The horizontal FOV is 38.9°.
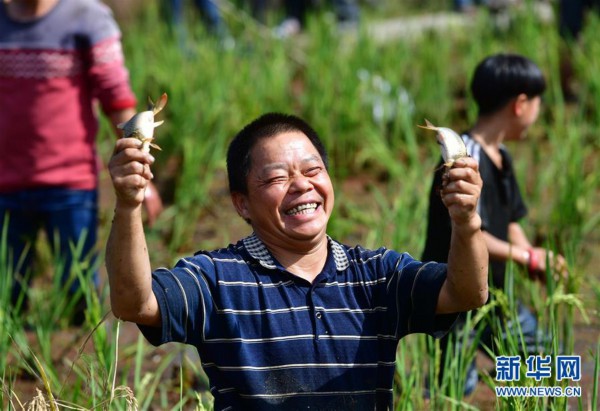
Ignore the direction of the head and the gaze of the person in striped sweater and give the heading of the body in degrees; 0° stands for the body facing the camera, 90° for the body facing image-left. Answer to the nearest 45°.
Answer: approximately 0°

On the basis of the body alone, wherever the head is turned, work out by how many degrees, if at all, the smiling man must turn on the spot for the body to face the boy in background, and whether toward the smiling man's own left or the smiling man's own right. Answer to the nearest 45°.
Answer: approximately 135° to the smiling man's own left

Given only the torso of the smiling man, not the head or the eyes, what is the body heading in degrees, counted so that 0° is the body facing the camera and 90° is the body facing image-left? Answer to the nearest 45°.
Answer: approximately 0°

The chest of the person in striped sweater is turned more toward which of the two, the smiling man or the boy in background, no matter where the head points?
the smiling man

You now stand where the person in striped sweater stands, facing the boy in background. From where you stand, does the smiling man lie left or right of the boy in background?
right

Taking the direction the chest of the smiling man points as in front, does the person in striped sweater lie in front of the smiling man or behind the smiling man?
behind
